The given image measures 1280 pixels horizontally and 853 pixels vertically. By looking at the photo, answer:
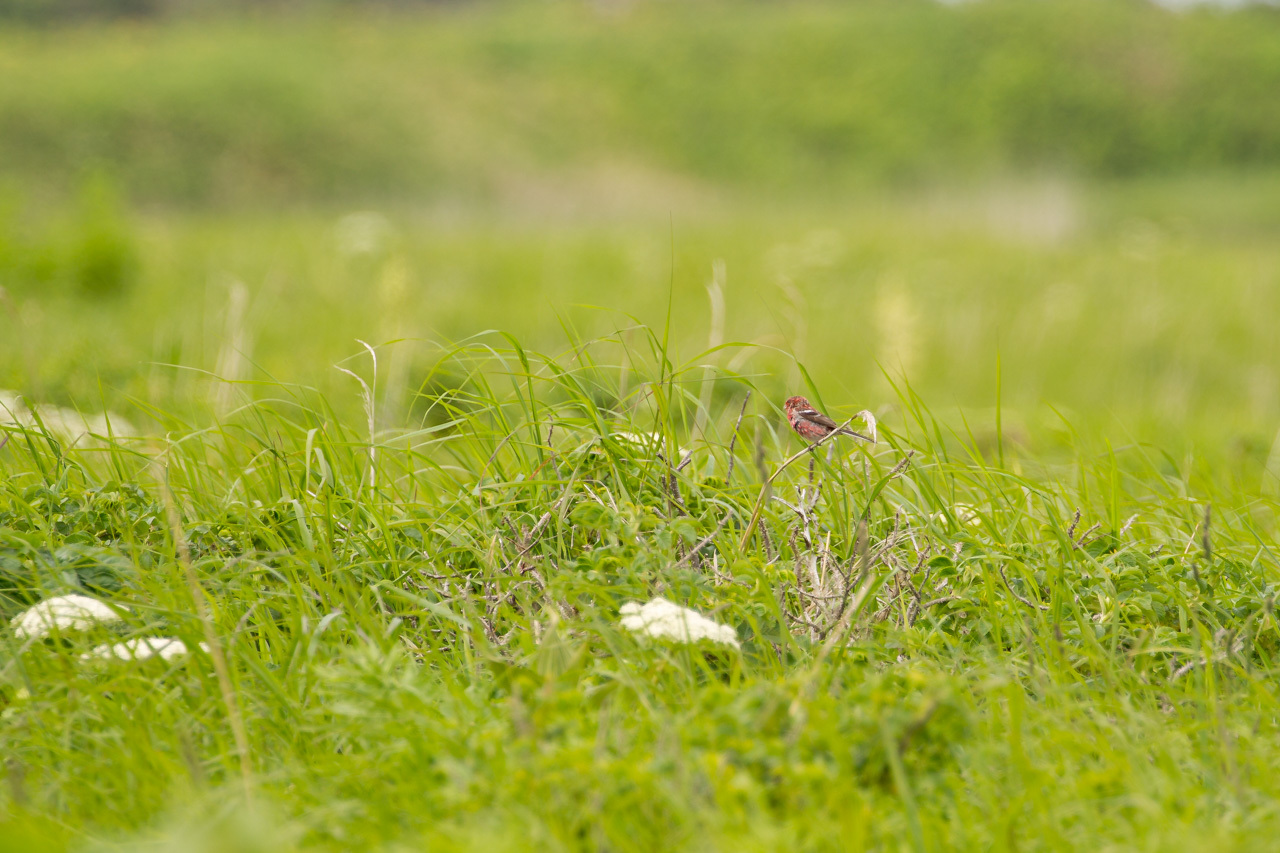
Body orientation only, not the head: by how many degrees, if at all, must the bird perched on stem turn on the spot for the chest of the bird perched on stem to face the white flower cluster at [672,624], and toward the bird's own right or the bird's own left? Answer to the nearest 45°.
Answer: approximately 90° to the bird's own left

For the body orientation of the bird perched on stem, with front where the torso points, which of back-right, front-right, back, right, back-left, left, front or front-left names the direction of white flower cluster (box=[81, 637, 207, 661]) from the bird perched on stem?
front-left

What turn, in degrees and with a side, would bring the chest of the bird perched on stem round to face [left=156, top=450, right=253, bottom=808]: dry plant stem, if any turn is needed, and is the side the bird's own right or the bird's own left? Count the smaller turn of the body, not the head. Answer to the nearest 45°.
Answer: approximately 45° to the bird's own left

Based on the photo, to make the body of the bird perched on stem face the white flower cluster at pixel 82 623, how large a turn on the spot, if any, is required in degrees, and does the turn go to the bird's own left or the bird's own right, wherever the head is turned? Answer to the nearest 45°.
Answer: approximately 45° to the bird's own left

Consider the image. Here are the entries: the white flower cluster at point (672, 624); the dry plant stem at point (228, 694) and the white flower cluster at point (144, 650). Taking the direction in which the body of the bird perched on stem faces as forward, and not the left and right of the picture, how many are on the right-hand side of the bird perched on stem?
0

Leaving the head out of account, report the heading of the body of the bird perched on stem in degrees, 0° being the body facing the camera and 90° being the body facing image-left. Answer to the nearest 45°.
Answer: approximately 90°

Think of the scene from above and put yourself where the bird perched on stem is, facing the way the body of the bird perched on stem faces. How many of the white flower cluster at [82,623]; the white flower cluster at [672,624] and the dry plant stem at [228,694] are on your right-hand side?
0
